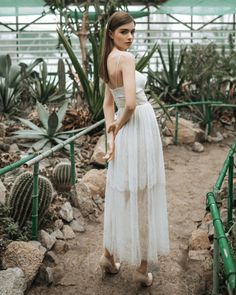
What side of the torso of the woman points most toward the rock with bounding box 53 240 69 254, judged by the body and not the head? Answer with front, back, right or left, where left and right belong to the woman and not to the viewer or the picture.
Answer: left

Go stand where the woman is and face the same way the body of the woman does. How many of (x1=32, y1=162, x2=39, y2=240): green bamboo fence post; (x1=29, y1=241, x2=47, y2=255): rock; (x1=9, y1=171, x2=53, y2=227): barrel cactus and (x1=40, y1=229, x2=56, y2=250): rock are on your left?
4

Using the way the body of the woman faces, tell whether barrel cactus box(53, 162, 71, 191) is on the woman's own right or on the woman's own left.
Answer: on the woman's own left

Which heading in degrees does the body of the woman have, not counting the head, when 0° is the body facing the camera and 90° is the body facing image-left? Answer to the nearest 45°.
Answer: approximately 225°

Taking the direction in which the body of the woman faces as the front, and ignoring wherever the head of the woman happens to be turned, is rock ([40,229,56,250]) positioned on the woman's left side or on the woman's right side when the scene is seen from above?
on the woman's left side

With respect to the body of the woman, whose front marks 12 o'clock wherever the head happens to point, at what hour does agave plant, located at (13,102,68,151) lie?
The agave plant is roughly at 10 o'clock from the woman.

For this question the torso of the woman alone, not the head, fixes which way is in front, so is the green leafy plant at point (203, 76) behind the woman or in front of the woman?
in front
